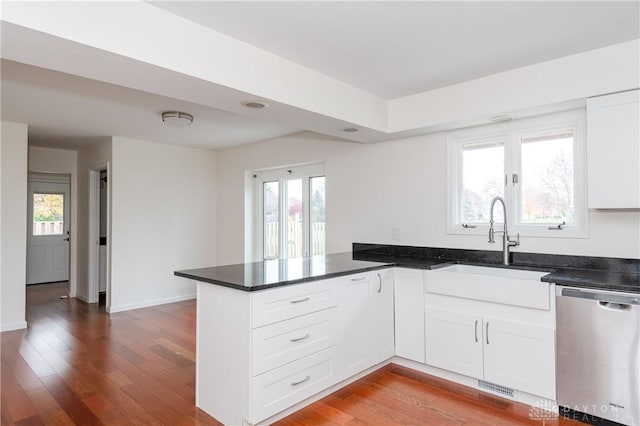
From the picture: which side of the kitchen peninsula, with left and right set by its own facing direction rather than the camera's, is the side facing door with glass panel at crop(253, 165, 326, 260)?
back

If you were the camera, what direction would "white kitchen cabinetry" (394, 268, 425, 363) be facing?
facing the viewer and to the left of the viewer

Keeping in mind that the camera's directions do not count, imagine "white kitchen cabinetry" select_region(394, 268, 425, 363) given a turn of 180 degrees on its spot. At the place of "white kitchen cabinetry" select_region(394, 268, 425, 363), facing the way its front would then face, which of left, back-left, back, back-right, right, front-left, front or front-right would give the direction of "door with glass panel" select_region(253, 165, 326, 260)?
left

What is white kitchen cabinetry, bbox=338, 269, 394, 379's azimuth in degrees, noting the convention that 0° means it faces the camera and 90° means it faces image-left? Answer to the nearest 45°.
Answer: approximately 315°

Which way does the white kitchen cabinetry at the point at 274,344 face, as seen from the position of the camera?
facing the viewer and to the right of the viewer
